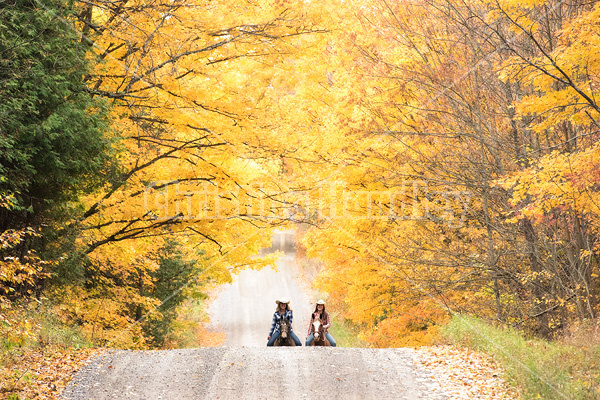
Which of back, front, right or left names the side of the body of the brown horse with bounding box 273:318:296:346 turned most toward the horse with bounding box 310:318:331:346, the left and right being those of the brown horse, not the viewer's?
left

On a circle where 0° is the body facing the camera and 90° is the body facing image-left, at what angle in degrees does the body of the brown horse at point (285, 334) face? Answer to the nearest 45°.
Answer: approximately 0°
